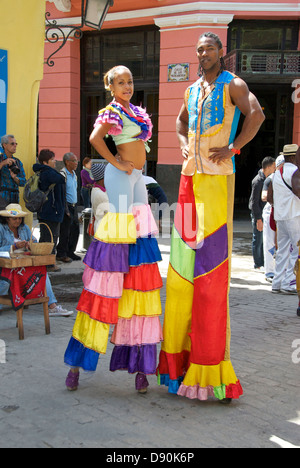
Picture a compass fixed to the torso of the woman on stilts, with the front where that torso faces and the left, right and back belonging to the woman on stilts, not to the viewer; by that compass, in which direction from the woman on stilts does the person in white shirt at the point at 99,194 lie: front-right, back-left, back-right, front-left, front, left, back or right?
back-left

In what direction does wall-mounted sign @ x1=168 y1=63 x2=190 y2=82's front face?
toward the camera
